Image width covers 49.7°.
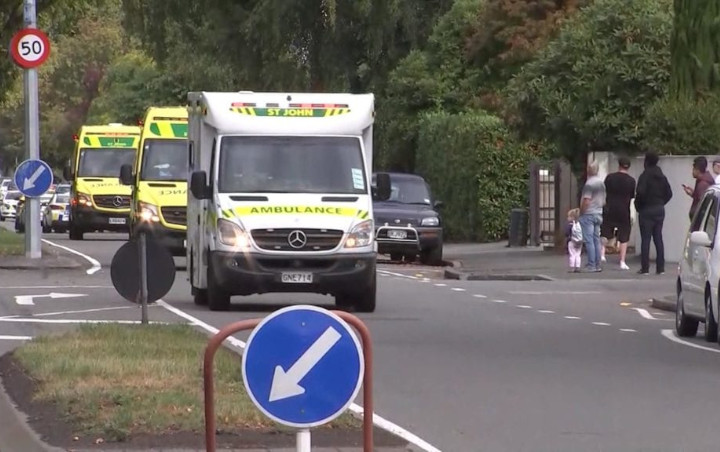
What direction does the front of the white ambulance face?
toward the camera

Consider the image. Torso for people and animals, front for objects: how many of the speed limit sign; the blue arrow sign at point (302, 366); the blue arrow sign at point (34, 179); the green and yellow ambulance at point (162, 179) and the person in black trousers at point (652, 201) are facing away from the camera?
1

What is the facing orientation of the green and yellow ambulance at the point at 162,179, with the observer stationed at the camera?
facing the viewer

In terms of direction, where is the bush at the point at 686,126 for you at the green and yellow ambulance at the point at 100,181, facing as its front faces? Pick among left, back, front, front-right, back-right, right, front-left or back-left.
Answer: front-left

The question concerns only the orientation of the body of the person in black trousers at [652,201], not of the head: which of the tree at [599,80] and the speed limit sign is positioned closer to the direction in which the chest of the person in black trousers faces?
the tree

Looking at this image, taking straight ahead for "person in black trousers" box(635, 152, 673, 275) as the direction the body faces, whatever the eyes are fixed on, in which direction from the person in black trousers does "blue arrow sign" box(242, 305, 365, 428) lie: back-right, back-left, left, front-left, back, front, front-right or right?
back

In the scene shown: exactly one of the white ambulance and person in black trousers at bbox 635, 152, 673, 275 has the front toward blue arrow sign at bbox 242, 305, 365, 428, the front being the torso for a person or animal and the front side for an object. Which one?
the white ambulance

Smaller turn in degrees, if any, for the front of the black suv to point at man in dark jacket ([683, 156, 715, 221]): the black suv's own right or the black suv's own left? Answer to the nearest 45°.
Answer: approximately 45° to the black suv's own left

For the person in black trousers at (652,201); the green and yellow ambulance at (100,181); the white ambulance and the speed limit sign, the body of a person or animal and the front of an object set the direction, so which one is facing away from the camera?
the person in black trousers

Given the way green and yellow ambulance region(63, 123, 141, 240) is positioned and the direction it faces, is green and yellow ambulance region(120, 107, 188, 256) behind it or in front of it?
in front

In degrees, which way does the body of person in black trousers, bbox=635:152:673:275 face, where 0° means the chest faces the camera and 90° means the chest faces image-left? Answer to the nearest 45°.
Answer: approximately 180°
